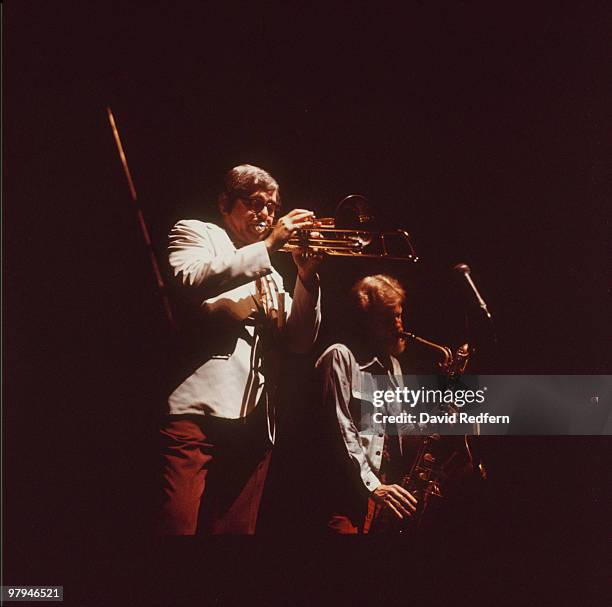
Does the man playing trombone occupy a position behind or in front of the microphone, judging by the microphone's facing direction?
in front

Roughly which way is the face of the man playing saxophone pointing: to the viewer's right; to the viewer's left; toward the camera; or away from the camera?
to the viewer's right

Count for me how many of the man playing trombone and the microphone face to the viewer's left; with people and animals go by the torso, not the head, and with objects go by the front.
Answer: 1

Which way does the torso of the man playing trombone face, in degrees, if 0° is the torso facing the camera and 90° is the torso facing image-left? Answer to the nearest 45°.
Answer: approximately 315°

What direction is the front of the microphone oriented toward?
to the viewer's left

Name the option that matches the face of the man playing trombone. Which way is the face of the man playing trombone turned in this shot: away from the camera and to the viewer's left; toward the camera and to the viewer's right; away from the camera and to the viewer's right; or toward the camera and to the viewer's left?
toward the camera and to the viewer's right
